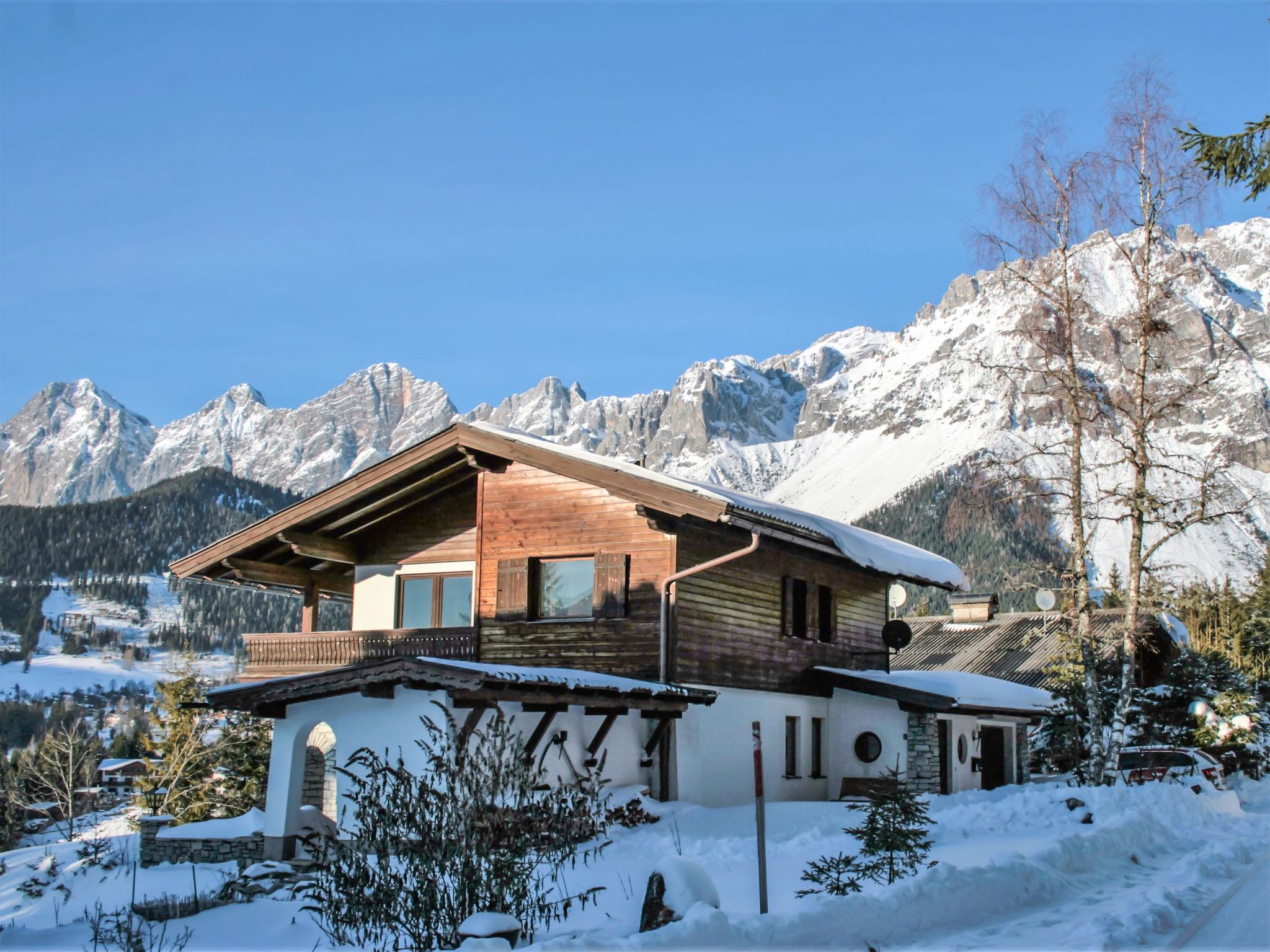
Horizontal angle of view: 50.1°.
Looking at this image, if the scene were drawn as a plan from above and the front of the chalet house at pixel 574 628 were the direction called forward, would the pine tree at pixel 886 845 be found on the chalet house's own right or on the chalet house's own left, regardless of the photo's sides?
on the chalet house's own left

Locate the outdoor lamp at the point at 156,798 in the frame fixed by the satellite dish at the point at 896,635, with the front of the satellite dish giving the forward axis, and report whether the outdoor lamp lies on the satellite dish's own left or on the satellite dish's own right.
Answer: on the satellite dish's own right

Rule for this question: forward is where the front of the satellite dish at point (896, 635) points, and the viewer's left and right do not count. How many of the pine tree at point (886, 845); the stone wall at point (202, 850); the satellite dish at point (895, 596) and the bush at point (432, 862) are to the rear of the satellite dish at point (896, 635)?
1

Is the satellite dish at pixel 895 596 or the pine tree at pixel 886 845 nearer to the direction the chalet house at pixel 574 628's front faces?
the pine tree

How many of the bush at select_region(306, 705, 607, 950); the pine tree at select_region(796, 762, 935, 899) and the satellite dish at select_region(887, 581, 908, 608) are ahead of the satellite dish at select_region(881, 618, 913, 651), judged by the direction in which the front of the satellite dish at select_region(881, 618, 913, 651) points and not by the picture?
2

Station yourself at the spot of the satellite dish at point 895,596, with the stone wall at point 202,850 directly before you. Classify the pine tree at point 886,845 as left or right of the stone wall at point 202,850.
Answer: left

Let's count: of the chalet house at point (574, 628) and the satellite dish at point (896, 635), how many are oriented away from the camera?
0

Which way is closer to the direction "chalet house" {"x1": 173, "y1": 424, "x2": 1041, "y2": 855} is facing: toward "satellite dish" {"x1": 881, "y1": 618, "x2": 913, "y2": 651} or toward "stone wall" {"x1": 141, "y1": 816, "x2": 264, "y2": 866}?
the stone wall

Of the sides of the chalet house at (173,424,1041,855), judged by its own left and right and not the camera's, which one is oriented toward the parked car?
back

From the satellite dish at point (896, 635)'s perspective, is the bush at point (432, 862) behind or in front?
in front

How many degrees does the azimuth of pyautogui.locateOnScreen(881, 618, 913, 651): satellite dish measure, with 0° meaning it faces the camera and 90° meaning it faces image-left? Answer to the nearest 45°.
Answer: approximately 0°

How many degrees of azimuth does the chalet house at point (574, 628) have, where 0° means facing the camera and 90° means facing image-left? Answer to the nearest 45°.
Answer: approximately 45°
